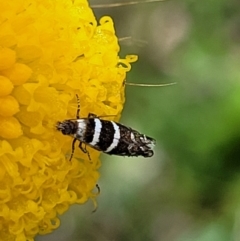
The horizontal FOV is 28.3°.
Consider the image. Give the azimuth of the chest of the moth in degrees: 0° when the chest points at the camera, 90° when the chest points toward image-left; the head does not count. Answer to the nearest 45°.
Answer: approximately 90°
